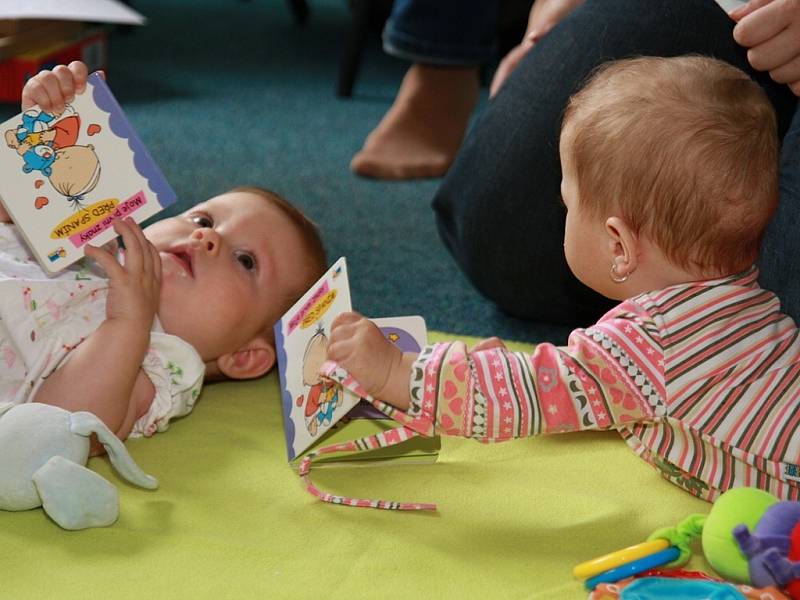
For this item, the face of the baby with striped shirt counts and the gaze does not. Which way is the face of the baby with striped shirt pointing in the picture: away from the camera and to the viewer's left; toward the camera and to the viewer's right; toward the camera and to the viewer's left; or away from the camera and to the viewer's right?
away from the camera and to the viewer's left

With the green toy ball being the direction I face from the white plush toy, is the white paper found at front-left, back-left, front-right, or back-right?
back-left
